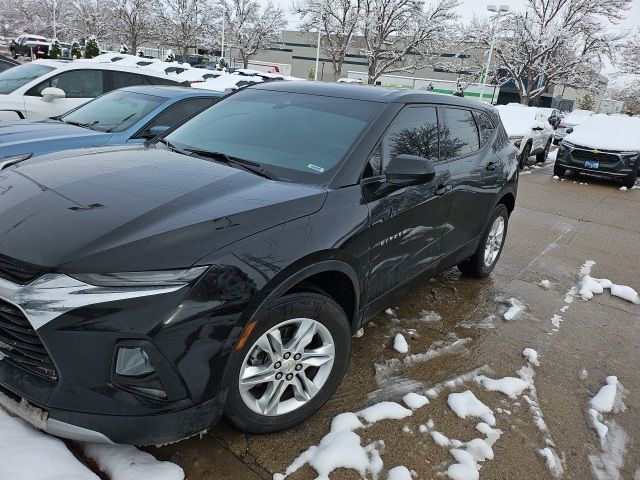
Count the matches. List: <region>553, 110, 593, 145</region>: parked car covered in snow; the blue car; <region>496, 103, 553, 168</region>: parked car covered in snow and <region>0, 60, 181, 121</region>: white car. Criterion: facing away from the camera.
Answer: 0

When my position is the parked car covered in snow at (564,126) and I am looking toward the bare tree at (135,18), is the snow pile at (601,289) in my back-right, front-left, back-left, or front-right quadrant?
back-left

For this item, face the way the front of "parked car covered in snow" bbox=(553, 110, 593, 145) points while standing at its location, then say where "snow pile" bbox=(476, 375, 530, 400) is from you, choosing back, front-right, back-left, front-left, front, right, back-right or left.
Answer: front-left

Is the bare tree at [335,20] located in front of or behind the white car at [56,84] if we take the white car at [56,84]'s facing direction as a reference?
behind

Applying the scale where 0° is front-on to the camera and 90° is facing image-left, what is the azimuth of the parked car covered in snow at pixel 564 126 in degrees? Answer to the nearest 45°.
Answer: approximately 45°

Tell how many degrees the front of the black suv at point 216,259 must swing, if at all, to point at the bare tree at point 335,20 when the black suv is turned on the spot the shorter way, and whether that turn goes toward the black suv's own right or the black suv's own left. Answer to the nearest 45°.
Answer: approximately 135° to the black suv's own right

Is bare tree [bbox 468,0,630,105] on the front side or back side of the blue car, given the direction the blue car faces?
on the back side

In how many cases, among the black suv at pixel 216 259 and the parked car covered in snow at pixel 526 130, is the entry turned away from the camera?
0

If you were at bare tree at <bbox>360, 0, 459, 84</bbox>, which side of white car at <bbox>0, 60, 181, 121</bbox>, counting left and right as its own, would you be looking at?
back

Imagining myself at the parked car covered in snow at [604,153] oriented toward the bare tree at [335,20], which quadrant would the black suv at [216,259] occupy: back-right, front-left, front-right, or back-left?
back-left

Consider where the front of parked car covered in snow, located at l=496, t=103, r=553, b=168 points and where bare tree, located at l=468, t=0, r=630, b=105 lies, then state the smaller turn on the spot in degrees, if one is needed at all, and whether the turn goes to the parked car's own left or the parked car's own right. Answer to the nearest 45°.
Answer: approximately 135° to the parked car's own right

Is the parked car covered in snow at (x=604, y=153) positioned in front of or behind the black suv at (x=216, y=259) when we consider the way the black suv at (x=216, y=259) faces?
behind

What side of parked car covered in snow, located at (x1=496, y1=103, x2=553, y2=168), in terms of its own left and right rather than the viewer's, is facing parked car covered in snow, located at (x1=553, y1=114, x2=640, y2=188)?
left

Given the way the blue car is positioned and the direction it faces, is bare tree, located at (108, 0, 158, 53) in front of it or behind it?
behind

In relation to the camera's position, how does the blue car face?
facing the viewer and to the left of the viewer

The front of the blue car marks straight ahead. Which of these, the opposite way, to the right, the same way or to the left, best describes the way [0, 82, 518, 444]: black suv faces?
the same way

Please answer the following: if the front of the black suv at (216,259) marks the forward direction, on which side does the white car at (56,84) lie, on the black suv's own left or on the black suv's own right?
on the black suv's own right
